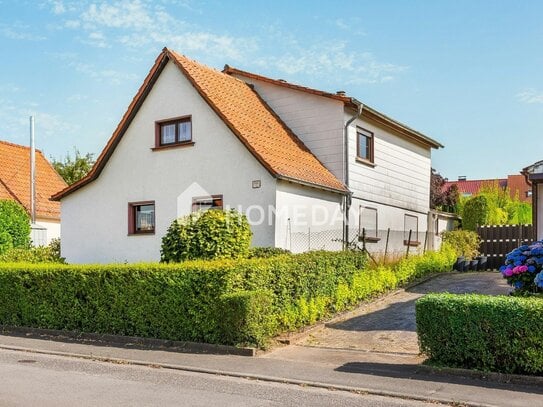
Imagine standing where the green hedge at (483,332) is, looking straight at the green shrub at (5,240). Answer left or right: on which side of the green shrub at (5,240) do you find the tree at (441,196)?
right
